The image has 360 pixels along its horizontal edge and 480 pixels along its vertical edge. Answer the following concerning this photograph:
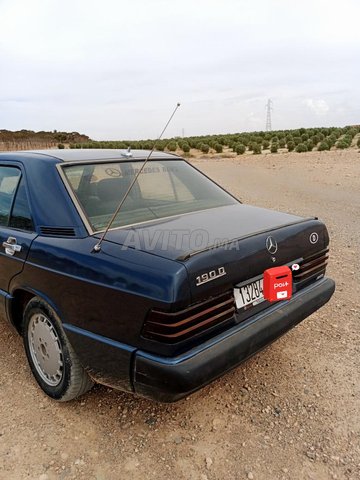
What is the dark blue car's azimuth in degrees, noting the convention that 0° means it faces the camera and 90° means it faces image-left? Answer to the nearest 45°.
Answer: approximately 135°
